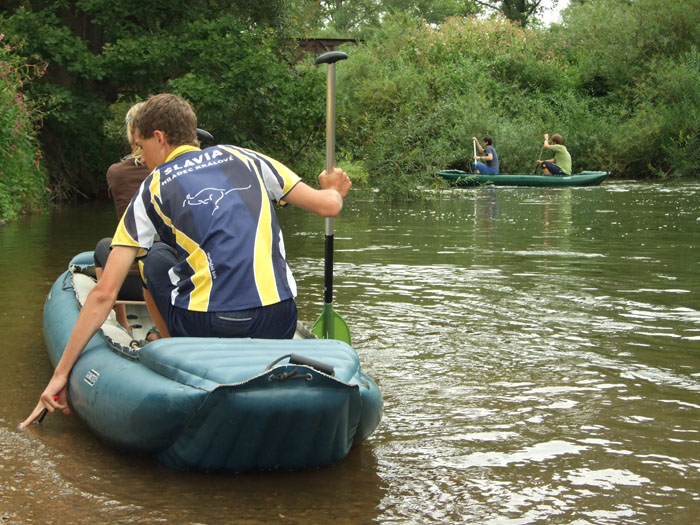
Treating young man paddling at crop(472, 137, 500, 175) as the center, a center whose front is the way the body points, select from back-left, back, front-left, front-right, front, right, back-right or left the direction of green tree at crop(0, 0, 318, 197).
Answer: front-left

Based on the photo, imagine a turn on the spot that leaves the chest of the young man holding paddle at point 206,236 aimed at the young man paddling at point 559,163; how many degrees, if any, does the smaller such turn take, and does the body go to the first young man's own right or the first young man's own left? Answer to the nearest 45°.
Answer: approximately 90° to the first young man's own right

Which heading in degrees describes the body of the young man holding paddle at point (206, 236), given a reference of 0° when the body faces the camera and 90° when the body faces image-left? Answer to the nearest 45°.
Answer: approximately 135°

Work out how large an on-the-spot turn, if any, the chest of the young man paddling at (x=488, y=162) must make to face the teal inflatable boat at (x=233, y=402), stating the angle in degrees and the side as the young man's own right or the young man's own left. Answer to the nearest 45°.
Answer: approximately 90° to the young man's own left

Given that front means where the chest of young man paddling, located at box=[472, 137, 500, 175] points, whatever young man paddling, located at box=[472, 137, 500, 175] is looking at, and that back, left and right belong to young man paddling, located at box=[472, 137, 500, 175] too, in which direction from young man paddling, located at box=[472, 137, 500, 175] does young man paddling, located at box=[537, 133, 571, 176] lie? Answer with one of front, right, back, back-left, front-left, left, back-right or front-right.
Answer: back

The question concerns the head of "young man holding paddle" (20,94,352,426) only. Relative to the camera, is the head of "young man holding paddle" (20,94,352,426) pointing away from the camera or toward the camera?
away from the camera

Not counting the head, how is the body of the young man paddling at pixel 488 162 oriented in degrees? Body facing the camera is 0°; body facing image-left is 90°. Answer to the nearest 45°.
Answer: approximately 90°
